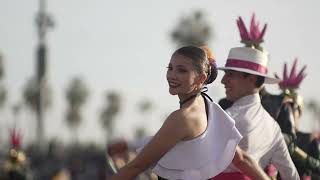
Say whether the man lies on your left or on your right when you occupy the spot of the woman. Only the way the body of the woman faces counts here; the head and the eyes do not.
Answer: on your right

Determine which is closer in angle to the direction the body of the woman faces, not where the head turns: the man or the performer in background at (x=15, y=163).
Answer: the performer in background

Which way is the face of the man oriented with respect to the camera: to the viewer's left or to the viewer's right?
to the viewer's left

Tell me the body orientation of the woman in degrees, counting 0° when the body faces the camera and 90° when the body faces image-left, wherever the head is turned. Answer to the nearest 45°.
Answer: approximately 135°
